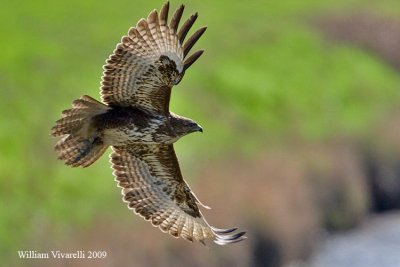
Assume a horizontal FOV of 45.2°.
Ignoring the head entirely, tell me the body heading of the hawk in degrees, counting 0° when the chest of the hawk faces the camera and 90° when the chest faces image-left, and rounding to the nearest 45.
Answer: approximately 270°
